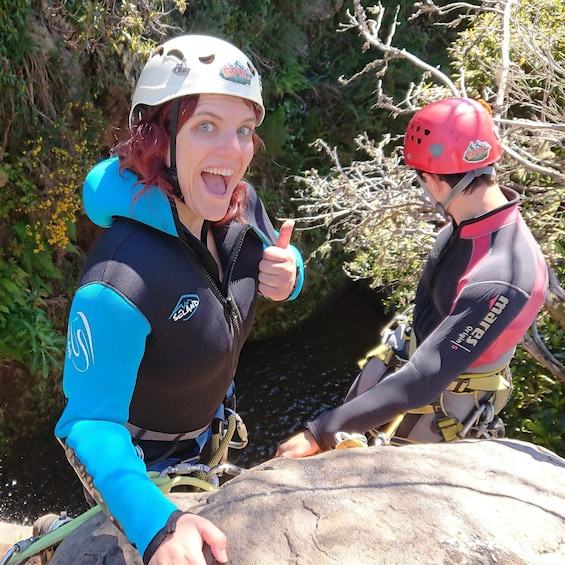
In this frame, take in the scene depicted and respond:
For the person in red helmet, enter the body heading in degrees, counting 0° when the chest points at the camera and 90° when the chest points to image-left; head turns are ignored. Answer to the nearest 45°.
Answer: approximately 90°

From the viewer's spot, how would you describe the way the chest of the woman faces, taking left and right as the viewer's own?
facing the viewer and to the right of the viewer

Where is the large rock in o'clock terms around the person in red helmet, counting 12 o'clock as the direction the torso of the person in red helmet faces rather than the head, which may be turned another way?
The large rock is roughly at 9 o'clock from the person in red helmet.

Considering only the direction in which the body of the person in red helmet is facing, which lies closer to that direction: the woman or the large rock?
the woman

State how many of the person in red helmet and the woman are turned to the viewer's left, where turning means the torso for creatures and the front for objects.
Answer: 1

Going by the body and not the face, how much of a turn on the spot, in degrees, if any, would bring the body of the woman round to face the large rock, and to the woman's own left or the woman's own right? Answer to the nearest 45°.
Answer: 0° — they already face it

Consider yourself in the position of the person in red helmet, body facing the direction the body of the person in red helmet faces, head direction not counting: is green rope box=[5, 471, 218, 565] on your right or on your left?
on your left

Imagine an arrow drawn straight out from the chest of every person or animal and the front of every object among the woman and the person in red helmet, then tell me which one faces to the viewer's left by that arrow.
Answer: the person in red helmet

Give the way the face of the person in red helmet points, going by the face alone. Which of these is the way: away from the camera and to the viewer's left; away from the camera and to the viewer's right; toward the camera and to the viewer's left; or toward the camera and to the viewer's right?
away from the camera and to the viewer's left
